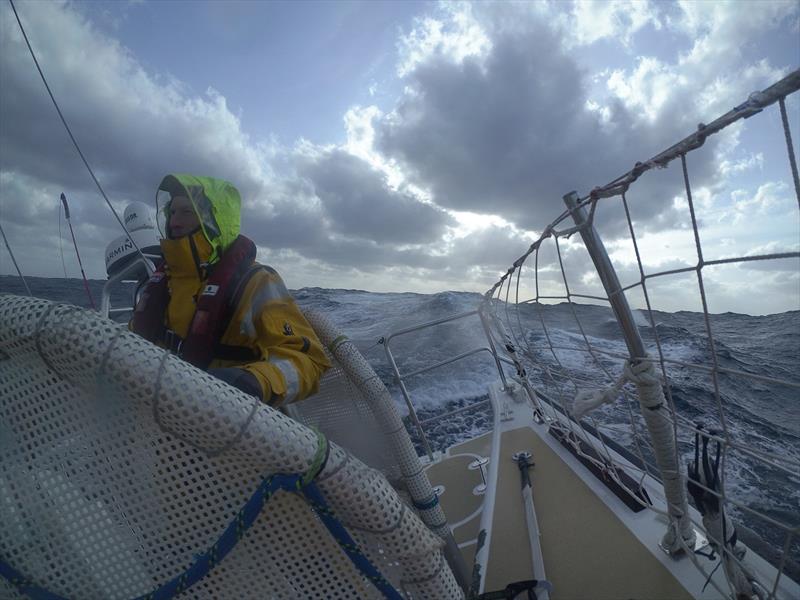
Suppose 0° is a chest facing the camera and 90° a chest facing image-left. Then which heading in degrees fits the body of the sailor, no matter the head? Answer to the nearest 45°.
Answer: approximately 45°

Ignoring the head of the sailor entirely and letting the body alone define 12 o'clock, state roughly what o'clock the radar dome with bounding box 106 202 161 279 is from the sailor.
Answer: The radar dome is roughly at 4 o'clock from the sailor.
